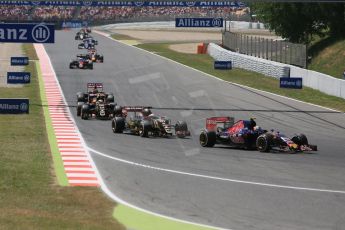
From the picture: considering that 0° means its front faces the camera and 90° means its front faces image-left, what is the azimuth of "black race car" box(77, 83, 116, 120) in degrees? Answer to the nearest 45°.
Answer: approximately 0°

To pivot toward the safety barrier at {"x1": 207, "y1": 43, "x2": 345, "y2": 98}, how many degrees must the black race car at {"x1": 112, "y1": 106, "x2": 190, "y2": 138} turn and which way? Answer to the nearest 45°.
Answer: approximately 90° to its left

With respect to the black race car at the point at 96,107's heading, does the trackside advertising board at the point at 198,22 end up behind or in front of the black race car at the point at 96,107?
behind

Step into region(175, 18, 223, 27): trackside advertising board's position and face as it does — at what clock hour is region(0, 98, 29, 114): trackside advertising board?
region(0, 98, 29, 114): trackside advertising board is roughly at 1 o'clock from region(175, 18, 223, 27): trackside advertising board.

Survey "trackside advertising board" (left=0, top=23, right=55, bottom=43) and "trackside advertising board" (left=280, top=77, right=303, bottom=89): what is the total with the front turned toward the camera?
2

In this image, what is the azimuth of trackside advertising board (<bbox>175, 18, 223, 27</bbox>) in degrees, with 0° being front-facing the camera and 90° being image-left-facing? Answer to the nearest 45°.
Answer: approximately 0°

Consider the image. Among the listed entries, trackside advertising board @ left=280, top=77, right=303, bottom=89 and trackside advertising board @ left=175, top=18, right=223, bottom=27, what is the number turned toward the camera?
2

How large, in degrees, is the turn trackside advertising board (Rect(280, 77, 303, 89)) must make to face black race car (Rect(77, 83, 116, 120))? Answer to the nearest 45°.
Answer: approximately 45° to its right
